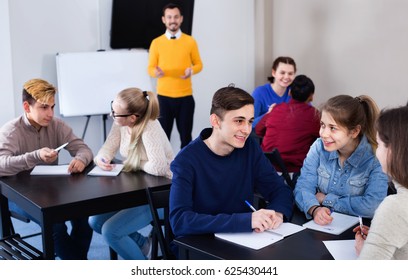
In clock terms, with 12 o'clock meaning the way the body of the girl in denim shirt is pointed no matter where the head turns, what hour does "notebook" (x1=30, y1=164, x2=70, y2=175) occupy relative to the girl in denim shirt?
The notebook is roughly at 2 o'clock from the girl in denim shirt.

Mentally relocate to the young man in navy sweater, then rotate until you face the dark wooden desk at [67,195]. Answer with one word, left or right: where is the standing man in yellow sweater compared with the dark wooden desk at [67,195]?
right

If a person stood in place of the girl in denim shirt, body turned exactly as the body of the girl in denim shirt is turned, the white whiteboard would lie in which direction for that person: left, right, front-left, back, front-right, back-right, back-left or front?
right

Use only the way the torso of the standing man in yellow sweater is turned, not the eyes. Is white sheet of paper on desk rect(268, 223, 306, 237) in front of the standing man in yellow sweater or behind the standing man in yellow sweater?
in front

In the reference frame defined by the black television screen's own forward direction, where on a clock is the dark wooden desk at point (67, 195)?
The dark wooden desk is roughly at 12 o'clock from the black television screen.

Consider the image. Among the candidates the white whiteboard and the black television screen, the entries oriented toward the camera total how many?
2

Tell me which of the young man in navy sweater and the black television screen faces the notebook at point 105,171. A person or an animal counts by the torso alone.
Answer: the black television screen

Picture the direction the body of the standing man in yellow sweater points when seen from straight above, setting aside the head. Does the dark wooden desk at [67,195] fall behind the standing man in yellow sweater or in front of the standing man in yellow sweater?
in front

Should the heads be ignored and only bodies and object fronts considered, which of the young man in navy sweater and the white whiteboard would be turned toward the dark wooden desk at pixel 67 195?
the white whiteboard

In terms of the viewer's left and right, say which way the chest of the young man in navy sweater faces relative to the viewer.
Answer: facing the viewer and to the right of the viewer

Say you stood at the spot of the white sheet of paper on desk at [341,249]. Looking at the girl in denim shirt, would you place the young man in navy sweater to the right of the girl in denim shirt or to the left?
left

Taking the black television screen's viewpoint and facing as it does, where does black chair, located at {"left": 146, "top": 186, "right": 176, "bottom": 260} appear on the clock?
The black chair is roughly at 12 o'clock from the black television screen.

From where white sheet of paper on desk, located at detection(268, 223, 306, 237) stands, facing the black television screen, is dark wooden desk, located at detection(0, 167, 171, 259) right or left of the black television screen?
left

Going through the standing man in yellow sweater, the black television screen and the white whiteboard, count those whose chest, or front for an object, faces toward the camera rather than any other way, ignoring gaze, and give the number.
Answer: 3
